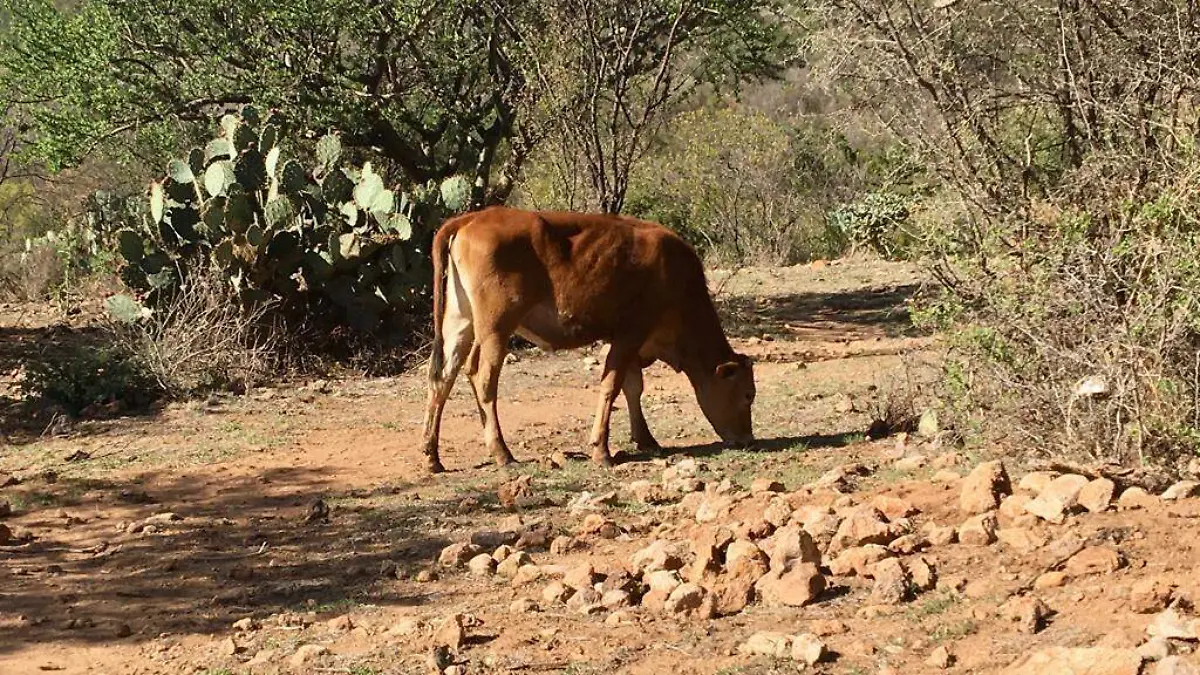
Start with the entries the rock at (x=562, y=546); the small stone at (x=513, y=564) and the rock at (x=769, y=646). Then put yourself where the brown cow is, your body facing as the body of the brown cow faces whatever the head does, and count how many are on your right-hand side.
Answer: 3

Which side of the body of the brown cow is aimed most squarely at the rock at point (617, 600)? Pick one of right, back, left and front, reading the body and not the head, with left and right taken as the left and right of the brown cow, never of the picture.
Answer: right

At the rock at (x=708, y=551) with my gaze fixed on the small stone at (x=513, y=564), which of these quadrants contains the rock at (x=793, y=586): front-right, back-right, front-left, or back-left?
back-left

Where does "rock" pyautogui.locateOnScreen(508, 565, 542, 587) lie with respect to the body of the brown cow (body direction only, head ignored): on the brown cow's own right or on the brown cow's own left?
on the brown cow's own right

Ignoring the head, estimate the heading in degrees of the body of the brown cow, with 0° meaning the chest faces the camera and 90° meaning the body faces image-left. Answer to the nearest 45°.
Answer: approximately 270°

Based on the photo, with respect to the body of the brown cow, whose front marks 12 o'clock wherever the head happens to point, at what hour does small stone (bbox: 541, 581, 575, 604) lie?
The small stone is roughly at 3 o'clock from the brown cow.
